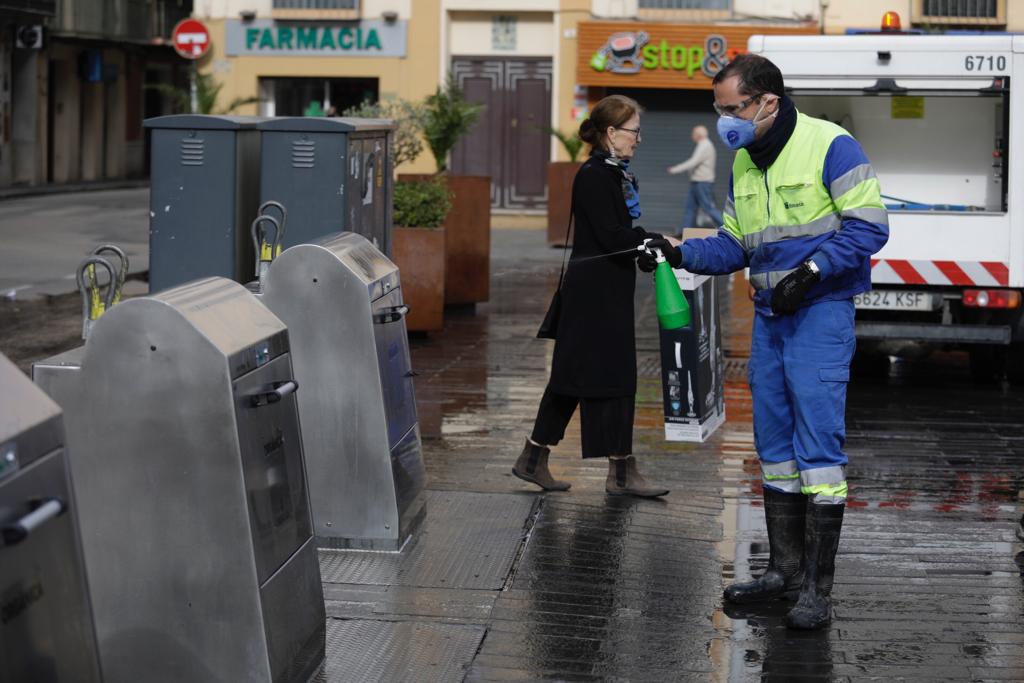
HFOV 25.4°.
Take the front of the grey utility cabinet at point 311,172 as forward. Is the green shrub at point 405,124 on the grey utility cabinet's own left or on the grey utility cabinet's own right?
on the grey utility cabinet's own left

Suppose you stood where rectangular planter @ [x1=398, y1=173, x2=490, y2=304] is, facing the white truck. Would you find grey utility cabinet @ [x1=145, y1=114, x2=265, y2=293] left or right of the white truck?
right

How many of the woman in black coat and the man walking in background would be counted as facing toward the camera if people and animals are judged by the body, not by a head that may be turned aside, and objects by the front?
0

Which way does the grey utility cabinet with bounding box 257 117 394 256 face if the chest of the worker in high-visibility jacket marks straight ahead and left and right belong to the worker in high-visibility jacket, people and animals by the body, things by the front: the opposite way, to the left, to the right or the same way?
to the left

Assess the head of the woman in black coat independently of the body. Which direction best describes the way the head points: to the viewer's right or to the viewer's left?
to the viewer's right

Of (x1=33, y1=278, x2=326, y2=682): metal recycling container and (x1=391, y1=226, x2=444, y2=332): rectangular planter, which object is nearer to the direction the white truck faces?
the rectangular planter

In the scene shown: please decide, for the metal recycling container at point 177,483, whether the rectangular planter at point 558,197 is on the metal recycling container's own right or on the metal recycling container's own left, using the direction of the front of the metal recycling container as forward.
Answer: on the metal recycling container's own left

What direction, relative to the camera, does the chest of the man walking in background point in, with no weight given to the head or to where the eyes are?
to the viewer's left

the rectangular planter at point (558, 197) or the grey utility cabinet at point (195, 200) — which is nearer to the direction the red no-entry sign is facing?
the grey utility cabinet

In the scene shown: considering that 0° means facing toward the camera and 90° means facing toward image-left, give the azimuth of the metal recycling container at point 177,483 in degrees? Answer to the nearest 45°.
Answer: approximately 315°

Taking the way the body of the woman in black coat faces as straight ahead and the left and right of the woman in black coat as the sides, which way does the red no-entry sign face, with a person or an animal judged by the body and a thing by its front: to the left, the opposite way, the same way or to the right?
to the right

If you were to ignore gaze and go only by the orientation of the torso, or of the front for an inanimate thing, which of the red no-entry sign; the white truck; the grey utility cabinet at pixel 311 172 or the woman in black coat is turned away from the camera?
the white truck

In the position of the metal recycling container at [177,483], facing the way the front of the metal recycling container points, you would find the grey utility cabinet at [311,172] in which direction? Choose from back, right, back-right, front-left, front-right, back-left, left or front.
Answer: back-left

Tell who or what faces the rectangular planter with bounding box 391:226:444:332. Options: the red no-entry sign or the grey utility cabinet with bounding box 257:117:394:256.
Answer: the red no-entry sign
